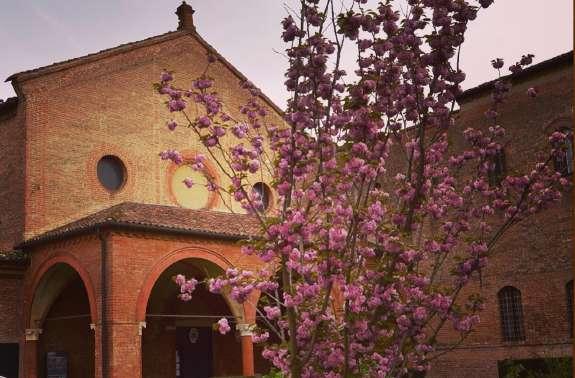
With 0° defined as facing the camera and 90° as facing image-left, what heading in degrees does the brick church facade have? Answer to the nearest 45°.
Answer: approximately 315°

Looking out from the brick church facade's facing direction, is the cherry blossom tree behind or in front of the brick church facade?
in front
